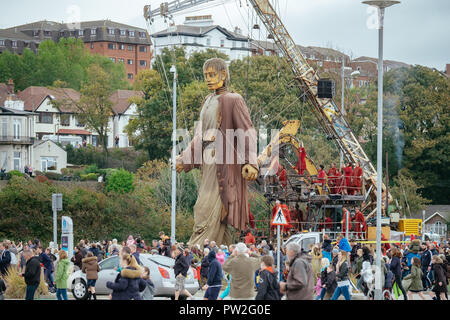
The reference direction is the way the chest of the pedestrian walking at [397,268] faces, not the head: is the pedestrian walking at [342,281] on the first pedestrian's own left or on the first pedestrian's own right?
on the first pedestrian's own left

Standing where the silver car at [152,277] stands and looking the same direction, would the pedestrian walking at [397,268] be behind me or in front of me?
behind

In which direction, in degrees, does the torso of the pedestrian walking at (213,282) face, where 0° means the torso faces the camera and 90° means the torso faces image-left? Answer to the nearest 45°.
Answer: approximately 135°

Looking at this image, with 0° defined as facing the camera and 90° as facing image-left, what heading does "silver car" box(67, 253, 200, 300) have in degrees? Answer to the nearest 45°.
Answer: approximately 135°

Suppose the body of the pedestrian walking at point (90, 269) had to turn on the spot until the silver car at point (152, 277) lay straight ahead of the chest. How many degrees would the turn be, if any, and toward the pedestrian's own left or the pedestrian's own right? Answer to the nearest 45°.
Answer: approximately 45° to the pedestrian's own right
